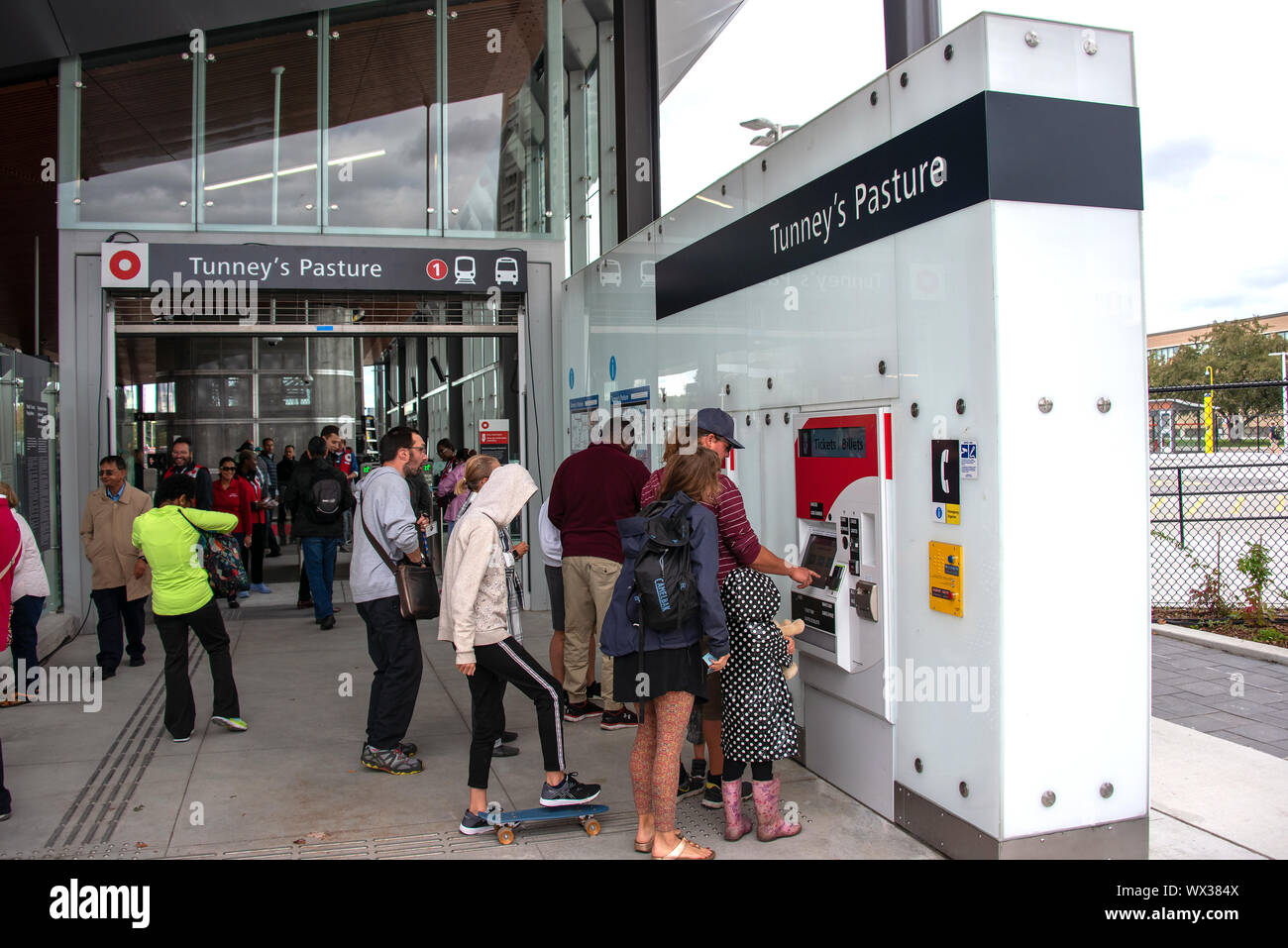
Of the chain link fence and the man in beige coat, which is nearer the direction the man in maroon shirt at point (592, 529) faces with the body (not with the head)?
the chain link fence

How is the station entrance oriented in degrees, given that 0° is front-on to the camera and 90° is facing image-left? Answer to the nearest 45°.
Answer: approximately 0°

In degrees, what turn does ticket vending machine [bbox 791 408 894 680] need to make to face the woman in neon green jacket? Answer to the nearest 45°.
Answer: approximately 45° to its right

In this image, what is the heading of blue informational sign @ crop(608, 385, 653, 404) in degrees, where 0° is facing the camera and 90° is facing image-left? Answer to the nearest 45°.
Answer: approximately 45°

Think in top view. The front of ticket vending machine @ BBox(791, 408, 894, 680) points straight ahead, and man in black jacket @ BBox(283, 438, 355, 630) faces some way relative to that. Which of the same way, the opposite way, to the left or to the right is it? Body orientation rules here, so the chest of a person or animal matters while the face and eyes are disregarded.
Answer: to the right

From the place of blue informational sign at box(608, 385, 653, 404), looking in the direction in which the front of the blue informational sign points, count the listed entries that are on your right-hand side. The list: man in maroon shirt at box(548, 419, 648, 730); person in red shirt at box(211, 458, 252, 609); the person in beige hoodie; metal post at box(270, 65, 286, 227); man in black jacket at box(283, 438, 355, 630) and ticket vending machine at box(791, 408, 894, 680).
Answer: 3

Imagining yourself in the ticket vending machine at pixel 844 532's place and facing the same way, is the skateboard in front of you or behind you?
in front

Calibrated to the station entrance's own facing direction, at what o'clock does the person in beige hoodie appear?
The person in beige hoodie is roughly at 12 o'clock from the station entrance.

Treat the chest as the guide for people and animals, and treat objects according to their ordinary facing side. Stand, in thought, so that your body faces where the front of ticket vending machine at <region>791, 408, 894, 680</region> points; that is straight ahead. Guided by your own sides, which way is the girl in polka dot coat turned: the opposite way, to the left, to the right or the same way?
the opposite way

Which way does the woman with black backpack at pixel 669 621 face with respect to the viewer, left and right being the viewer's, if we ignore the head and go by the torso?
facing away from the viewer and to the right of the viewer

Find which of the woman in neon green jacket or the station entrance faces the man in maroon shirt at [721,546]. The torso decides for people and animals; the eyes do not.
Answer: the station entrance

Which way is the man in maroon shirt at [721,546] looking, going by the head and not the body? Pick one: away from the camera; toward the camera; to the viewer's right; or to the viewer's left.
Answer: to the viewer's right
